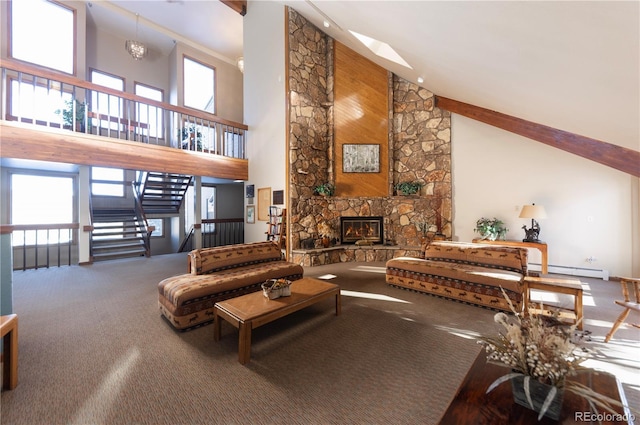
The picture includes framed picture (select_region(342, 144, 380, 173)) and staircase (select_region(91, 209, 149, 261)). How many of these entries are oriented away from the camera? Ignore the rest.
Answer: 0

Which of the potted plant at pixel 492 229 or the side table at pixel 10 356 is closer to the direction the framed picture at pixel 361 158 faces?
the side table

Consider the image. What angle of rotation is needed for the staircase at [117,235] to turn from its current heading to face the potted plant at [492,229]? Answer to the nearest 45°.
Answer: approximately 45° to its left

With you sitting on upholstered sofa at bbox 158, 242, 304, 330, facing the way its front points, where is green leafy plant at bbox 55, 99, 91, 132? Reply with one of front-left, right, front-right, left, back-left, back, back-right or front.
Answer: back

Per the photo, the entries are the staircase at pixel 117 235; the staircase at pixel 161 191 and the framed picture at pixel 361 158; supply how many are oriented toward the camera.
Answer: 2

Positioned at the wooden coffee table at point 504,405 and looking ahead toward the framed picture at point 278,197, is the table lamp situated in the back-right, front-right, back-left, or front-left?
front-right

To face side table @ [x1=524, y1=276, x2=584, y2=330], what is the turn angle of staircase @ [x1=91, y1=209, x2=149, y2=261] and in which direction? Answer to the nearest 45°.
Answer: approximately 45° to its left

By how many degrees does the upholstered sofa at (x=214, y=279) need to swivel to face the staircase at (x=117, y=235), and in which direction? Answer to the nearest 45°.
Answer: approximately 180°

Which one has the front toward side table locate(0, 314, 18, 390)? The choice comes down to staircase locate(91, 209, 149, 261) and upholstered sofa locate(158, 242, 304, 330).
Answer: the staircase

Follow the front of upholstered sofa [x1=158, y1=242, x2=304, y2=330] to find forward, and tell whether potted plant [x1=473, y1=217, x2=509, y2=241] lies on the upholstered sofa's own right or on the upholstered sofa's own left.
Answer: on the upholstered sofa's own left

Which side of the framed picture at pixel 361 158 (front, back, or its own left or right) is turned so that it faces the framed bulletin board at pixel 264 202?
right

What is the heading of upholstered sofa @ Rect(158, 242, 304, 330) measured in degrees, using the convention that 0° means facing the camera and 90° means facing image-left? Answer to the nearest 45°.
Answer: approximately 315°

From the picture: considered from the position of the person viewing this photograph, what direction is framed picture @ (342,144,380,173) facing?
facing the viewer

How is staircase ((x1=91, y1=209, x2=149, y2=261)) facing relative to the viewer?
toward the camera
